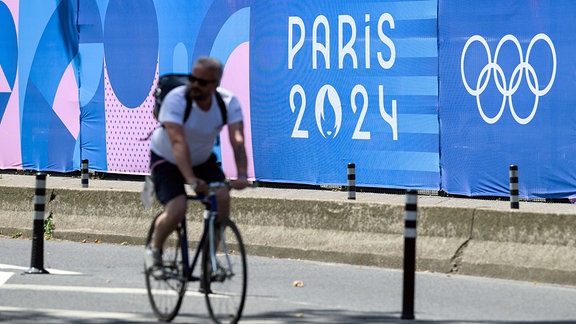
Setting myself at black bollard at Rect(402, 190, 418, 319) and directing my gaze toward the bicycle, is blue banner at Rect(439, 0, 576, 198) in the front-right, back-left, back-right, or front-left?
back-right

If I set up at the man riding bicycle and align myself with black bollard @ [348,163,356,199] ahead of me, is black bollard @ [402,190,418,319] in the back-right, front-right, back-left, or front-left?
front-right

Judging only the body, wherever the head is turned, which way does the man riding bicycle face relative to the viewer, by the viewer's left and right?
facing the viewer and to the right of the viewer

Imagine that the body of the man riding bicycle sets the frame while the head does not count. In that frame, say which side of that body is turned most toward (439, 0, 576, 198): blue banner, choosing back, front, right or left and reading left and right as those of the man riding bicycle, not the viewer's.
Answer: left

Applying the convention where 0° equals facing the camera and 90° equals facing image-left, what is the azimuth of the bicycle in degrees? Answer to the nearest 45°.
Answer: approximately 315°

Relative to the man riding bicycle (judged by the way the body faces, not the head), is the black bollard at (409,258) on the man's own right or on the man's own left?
on the man's own left

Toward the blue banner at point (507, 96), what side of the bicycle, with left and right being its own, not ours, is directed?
left

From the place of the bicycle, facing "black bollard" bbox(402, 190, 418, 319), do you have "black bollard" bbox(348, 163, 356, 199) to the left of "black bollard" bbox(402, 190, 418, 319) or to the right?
left

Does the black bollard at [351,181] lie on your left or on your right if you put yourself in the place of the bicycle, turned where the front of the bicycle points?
on your left
